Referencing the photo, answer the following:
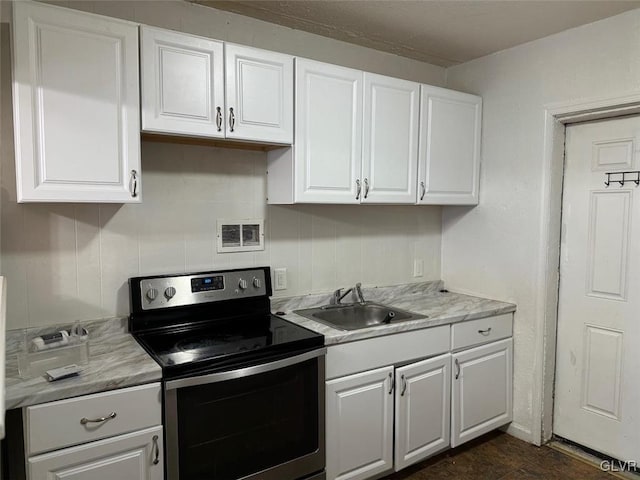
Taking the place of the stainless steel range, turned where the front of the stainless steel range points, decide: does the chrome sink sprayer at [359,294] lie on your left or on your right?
on your left

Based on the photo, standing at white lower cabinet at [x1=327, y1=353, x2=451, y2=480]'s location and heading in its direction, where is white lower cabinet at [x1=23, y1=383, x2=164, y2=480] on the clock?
white lower cabinet at [x1=23, y1=383, x2=164, y2=480] is roughly at 3 o'clock from white lower cabinet at [x1=327, y1=353, x2=451, y2=480].

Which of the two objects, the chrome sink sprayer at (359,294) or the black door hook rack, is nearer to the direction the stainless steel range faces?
the black door hook rack

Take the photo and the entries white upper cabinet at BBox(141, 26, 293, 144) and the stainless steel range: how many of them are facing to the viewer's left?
0

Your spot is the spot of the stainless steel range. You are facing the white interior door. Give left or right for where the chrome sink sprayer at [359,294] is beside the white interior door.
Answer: left

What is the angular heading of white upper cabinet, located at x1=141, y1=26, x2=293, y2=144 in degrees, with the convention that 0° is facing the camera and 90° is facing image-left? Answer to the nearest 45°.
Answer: approximately 315°

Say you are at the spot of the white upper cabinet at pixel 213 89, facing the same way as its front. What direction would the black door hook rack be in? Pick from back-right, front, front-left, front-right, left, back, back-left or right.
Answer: front-left

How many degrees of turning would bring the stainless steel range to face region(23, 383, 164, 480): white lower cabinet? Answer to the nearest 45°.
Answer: approximately 90° to its right

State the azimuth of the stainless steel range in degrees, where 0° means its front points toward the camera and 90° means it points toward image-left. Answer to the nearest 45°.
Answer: approximately 315°

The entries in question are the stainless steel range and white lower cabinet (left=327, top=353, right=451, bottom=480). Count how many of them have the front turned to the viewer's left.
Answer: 0
